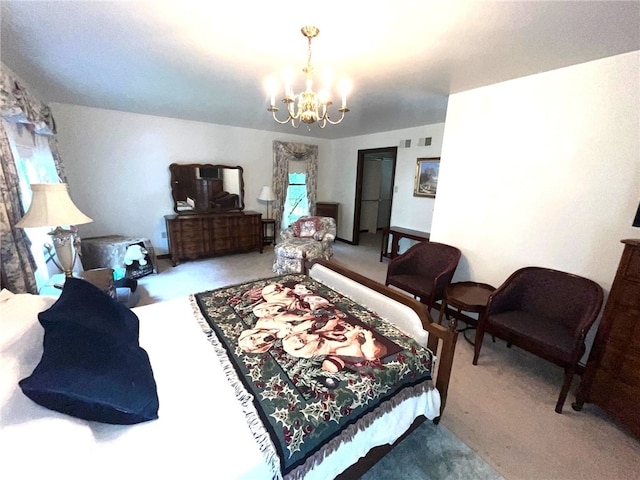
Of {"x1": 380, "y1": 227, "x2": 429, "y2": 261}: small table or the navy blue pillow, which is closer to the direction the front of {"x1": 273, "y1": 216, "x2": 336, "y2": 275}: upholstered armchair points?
the navy blue pillow

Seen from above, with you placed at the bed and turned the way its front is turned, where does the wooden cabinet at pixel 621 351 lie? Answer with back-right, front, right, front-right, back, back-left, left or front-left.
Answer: front-right

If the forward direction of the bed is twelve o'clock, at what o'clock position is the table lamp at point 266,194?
The table lamp is roughly at 11 o'clock from the bed.

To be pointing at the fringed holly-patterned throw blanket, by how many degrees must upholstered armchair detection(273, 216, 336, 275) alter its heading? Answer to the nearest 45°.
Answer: approximately 45° to its left

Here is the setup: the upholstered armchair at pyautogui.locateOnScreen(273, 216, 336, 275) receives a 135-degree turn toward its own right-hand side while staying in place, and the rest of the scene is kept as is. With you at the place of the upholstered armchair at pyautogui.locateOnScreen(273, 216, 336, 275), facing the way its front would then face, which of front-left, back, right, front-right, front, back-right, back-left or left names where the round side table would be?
back-right

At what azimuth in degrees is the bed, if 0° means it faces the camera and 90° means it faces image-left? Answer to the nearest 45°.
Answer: approximately 225°

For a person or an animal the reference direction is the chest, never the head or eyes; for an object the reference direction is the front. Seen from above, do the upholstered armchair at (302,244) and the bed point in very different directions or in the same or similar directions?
very different directions

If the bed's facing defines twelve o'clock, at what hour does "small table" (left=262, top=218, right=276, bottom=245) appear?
The small table is roughly at 11 o'clock from the bed.

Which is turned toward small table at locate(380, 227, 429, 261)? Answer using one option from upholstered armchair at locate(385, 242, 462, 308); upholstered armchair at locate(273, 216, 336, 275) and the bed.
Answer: the bed

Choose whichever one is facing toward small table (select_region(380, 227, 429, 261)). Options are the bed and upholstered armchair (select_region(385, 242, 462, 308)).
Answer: the bed

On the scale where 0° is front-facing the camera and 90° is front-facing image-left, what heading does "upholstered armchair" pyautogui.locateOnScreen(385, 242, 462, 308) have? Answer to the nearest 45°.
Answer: approximately 45°

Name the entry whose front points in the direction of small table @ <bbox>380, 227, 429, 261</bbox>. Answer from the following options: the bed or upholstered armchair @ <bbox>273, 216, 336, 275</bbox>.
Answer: the bed

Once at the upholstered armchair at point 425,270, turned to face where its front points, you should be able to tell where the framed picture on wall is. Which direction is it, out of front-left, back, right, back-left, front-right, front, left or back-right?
back-right

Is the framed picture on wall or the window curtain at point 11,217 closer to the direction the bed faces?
the framed picture on wall

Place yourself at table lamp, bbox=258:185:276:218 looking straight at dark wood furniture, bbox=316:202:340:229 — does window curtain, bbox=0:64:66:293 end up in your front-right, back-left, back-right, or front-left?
back-right
